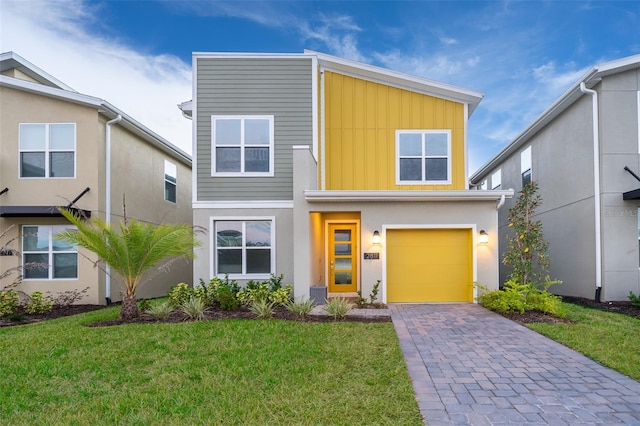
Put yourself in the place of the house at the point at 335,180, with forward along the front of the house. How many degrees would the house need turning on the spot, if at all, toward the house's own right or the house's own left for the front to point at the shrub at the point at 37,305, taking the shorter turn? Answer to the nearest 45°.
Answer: approximately 90° to the house's own right

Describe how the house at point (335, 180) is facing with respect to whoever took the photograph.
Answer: facing the viewer

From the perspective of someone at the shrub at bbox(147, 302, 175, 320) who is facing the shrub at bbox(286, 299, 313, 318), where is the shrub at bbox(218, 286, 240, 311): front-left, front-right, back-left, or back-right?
front-left

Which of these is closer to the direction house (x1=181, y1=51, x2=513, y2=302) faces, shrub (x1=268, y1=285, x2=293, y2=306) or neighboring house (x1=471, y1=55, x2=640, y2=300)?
the shrub

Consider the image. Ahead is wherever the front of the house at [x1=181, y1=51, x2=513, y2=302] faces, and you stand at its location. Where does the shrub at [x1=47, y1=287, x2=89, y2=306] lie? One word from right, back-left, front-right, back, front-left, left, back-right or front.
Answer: right

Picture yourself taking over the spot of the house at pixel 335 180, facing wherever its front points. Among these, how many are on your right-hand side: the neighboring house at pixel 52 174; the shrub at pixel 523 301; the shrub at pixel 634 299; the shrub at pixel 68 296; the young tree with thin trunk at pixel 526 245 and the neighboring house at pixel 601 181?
2

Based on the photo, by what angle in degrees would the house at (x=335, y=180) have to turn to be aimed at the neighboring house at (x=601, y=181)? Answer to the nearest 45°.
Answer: approximately 90° to its left
